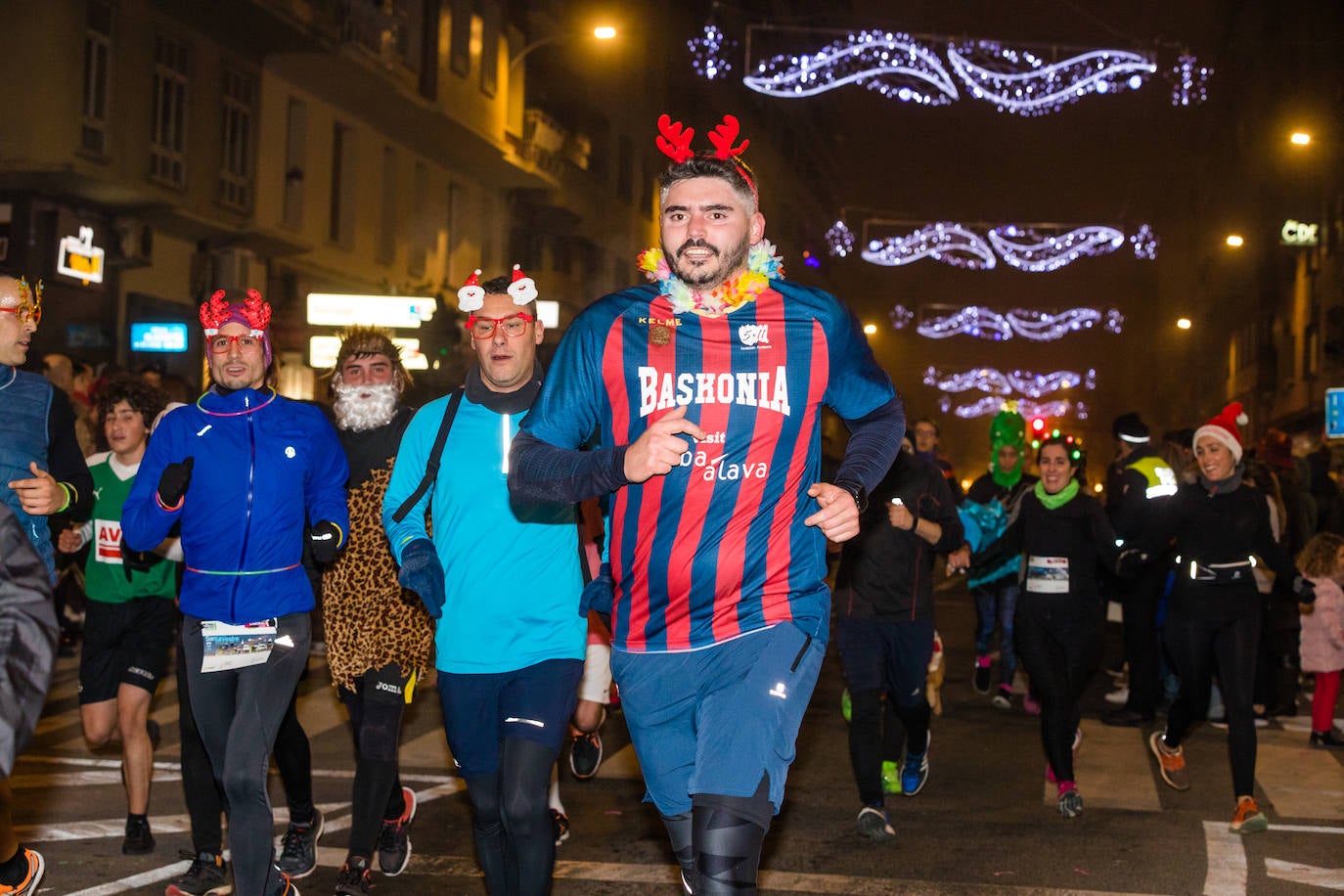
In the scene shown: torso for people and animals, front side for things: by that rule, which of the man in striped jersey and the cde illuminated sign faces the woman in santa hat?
the cde illuminated sign

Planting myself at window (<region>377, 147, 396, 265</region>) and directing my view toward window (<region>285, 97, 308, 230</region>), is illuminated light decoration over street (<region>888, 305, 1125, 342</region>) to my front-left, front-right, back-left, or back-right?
back-left
